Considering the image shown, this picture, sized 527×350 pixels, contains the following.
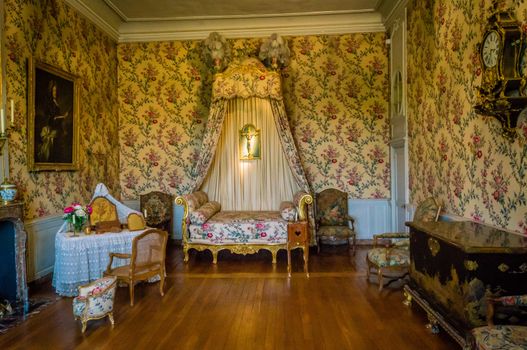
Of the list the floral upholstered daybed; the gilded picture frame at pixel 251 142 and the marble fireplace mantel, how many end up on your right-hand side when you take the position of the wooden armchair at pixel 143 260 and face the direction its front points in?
2

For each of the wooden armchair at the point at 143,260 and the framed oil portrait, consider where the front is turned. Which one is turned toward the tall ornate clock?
the framed oil portrait

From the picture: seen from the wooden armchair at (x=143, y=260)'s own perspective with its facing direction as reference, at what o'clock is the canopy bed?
The canopy bed is roughly at 3 o'clock from the wooden armchair.

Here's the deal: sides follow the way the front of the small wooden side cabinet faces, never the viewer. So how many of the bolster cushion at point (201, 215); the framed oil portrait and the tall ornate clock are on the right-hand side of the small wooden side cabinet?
2

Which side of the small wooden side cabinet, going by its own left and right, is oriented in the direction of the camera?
front

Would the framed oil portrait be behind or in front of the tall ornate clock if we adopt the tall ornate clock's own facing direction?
in front

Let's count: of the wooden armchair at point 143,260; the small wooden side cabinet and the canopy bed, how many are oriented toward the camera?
2

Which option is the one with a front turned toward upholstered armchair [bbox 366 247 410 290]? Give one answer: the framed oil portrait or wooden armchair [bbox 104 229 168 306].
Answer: the framed oil portrait

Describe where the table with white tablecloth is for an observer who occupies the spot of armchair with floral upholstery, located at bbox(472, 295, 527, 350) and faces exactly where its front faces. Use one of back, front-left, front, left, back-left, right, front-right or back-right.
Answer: front

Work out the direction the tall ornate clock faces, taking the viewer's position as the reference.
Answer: facing the viewer and to the left of the viewer

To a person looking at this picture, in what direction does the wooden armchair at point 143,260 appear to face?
facing away from the viewer and to the left of the viewer

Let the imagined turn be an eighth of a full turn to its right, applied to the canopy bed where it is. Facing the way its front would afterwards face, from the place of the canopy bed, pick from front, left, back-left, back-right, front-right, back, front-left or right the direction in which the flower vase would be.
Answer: front

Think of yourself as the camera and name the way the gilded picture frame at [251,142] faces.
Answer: facing the viewer

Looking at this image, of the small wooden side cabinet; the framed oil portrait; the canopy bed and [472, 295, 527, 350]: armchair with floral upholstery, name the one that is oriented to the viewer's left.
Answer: the armchair with floral upholstery

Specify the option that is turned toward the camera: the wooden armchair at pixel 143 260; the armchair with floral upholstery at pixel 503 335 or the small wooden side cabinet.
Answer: the small wooden side cabinet

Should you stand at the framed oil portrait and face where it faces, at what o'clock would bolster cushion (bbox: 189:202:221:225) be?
The bolster cushion is roughly at 11 o'clock from the framed oil portrait.

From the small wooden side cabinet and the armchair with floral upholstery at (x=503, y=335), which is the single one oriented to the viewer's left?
the armchair with floral upholstery

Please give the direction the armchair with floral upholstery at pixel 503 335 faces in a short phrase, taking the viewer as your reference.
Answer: facing to the left of the viewer
